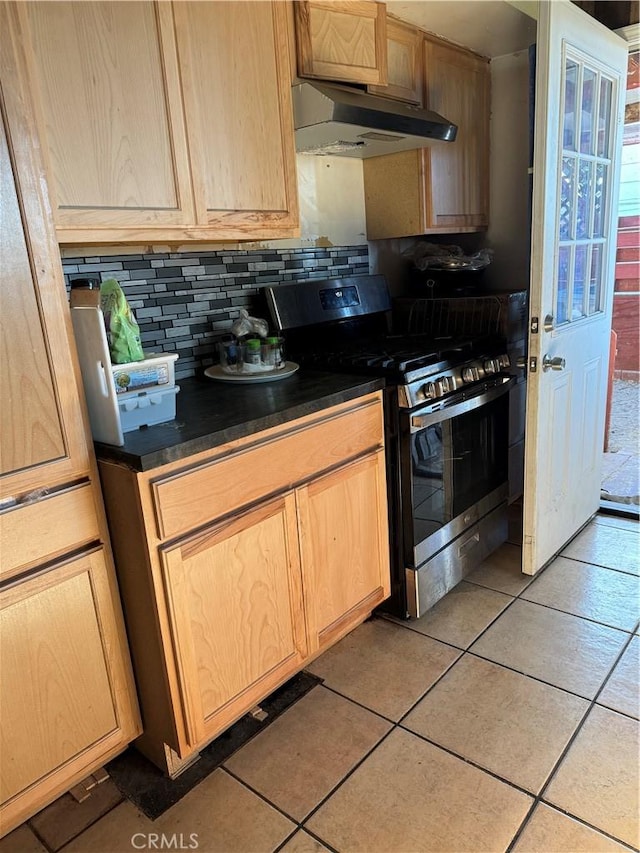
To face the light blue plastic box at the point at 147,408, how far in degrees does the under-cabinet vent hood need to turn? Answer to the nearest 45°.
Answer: approximately 90° to its right

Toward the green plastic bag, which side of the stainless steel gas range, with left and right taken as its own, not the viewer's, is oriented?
right

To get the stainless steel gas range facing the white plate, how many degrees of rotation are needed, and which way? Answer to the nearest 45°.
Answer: approximately 90° to its right

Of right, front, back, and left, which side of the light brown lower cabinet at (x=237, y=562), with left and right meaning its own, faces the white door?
left

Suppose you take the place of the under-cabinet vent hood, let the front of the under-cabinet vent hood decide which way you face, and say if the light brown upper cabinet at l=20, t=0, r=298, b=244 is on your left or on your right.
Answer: on your right

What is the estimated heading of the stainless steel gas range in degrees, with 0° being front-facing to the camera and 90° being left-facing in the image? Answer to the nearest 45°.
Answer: approximately 315°

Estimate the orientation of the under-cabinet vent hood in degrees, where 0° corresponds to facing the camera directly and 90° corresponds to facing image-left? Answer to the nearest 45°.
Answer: approximately 315°
